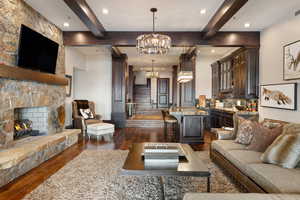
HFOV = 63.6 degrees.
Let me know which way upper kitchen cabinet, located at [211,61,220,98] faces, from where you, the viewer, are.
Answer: facing the viewer and to the left of the viewer

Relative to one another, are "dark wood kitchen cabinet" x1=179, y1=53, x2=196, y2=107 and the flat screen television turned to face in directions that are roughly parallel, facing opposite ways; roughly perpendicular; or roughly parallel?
roughly perpendicular

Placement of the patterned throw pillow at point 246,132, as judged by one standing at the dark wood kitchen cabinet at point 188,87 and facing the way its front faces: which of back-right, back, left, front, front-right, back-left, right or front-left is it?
front

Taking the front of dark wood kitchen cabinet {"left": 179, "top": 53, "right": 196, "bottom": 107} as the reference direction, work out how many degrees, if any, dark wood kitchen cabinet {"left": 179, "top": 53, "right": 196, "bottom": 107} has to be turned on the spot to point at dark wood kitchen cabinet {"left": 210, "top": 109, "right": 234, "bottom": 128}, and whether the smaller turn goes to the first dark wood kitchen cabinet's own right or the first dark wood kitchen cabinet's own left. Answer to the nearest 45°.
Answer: approximately 45° to the first dark wood kitchen cabinet's own left

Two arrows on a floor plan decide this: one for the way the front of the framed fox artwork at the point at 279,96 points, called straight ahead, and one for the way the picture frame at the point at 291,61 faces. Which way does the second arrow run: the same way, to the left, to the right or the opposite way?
the same way

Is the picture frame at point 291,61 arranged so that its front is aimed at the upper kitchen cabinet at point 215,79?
no

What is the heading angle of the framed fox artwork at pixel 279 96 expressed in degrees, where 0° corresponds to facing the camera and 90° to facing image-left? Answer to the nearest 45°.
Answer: approximately 45°

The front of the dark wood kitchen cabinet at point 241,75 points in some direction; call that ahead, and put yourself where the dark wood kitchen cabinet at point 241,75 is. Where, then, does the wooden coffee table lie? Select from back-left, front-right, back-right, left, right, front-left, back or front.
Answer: front-left

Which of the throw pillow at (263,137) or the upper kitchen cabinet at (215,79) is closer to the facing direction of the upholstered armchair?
the throw pillow

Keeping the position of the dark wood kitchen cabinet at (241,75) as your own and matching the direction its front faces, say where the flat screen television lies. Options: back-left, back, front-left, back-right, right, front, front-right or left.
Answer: front

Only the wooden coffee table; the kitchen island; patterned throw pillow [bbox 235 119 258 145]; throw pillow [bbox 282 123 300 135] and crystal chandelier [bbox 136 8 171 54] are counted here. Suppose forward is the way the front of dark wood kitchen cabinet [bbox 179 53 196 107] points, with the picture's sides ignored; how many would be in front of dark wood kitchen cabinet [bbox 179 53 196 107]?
5

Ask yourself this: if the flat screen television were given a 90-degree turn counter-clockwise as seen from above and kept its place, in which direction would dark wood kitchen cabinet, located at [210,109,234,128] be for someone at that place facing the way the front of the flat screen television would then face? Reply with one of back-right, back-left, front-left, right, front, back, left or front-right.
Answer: front-right

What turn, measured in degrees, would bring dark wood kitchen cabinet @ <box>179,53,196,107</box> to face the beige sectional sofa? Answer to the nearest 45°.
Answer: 0° — it already faces it

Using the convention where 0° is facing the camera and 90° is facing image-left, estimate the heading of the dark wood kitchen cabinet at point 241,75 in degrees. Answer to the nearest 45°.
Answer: approximately 45°

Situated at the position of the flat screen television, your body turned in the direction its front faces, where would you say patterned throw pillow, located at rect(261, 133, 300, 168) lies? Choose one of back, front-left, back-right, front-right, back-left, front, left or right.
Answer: front

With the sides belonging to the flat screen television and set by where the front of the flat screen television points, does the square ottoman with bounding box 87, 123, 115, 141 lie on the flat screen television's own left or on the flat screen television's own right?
on the flat screen television's own left

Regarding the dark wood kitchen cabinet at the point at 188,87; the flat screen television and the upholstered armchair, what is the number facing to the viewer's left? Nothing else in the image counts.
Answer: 0

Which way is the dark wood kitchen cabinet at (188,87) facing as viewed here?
toward the camera

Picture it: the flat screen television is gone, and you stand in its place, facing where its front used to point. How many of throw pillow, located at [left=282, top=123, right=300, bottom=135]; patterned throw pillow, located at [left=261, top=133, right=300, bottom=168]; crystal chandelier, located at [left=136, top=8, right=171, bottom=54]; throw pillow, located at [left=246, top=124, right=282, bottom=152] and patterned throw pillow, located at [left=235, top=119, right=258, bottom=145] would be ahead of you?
5

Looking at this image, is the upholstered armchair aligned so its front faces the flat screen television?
no
